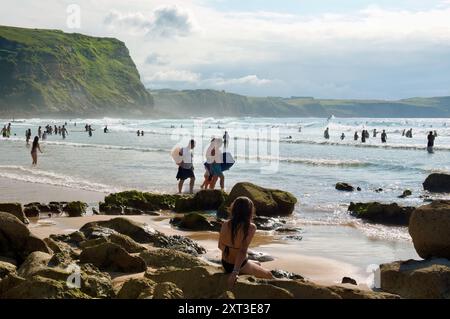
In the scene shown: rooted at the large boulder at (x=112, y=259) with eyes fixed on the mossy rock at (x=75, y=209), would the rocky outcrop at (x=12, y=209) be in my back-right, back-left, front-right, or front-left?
front-left

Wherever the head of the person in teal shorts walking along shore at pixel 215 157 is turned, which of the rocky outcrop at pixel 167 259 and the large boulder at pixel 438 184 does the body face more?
the large boulder

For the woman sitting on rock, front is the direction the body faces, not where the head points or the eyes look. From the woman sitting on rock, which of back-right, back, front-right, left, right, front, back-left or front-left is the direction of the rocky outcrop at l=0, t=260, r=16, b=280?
back-left

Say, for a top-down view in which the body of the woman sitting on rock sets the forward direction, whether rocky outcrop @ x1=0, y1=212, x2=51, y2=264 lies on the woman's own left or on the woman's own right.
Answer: on the woman's own left

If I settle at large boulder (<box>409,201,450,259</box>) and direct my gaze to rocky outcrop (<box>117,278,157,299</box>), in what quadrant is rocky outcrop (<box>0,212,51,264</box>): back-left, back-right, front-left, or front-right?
front-right

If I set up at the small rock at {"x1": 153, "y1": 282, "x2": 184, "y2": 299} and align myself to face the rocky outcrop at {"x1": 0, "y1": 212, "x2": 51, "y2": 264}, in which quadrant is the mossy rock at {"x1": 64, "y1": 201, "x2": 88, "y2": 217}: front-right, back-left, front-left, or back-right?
front-right

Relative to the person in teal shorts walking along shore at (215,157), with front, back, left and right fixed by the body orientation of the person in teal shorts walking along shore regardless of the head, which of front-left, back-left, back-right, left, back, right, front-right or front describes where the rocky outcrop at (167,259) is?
right

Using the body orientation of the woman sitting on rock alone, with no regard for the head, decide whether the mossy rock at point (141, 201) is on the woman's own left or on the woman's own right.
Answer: on the woman's own left

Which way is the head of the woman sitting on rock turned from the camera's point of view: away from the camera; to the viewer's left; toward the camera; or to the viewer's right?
away from the camera

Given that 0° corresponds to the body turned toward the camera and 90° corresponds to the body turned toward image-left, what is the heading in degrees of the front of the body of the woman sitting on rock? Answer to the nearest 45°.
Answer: approximately 225°

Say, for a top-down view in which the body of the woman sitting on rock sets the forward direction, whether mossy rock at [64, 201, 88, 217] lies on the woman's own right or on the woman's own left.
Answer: on the woman's own left

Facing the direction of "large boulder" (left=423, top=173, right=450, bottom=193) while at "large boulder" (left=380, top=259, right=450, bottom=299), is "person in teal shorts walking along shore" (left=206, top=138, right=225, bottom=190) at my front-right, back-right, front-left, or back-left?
front-left
